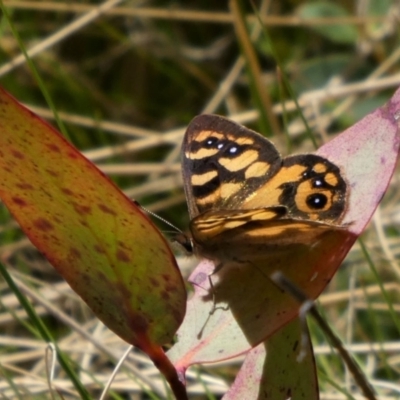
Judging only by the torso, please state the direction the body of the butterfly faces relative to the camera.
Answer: to the viewer's left
